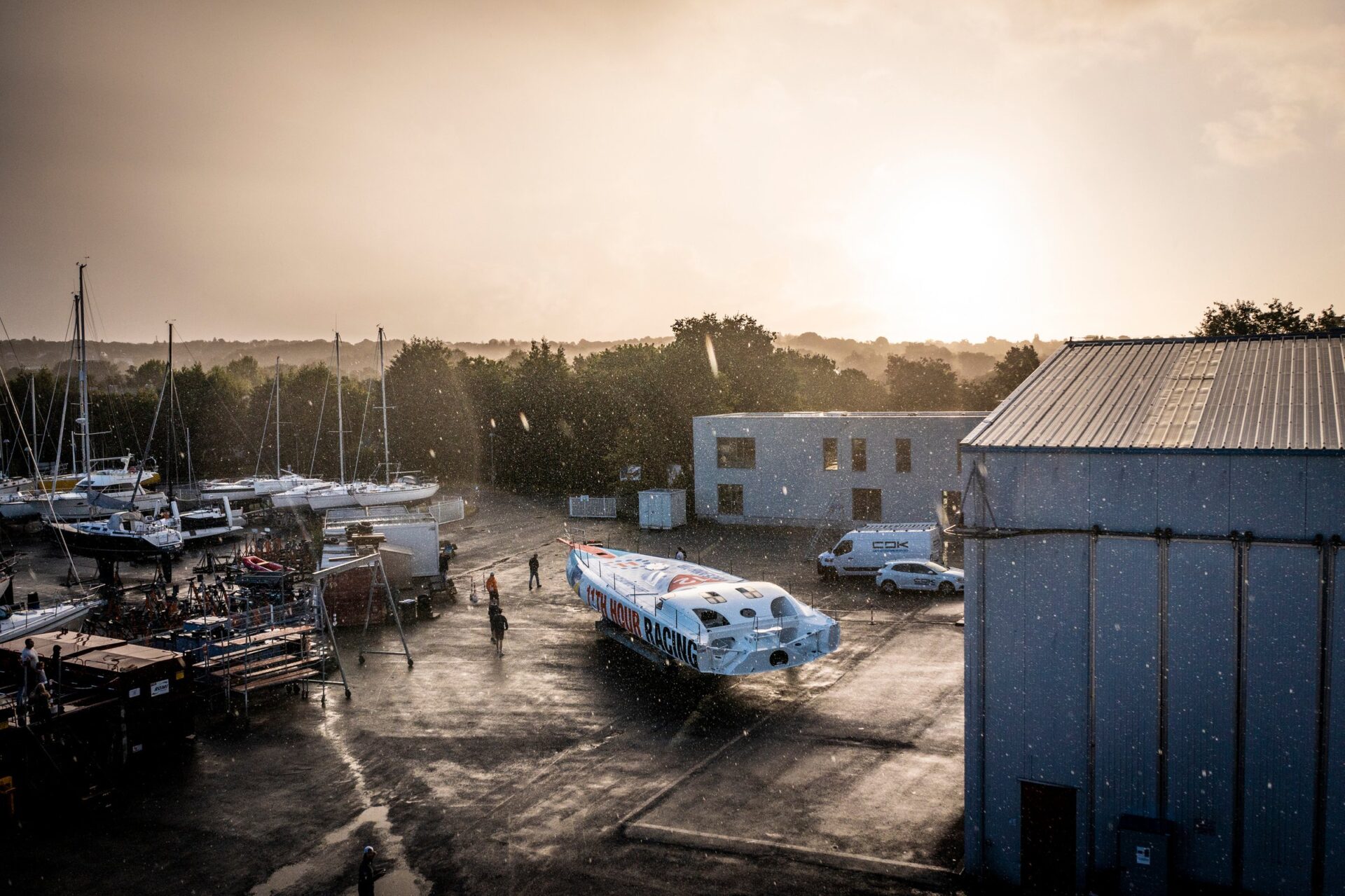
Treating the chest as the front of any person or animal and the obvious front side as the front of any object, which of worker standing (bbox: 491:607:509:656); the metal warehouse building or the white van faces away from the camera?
the worker standing

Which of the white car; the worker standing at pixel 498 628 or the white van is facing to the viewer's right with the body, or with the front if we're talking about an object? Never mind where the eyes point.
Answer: the white car

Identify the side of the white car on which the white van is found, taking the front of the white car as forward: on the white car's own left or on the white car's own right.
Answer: on the white car's own left

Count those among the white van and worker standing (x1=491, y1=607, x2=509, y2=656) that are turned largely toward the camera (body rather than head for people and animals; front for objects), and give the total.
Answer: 0

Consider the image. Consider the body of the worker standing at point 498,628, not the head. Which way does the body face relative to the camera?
away from the camera

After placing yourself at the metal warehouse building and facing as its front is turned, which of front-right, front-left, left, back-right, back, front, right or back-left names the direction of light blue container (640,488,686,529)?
back-right

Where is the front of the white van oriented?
to the viewer's left

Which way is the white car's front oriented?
to the viewer's right

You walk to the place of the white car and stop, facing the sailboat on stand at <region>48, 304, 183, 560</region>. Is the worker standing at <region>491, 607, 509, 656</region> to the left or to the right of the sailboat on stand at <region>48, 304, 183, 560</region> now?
left

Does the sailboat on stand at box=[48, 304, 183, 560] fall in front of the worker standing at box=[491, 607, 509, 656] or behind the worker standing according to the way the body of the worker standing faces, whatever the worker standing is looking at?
in front

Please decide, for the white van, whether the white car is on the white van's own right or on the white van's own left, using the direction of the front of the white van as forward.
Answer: on the white van's own left

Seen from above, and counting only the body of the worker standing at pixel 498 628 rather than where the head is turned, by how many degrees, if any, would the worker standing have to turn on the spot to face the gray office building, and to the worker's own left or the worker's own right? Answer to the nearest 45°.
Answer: approximately 45° to the worker's own right

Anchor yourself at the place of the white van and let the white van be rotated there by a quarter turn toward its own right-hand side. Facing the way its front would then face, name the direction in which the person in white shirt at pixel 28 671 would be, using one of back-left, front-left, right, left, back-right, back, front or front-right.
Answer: back-left

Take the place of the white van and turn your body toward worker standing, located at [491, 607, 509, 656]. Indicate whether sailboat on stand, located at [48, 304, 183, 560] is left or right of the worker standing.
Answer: right

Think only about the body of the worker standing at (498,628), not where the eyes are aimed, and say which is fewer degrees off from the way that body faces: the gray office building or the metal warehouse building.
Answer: the gray office building
